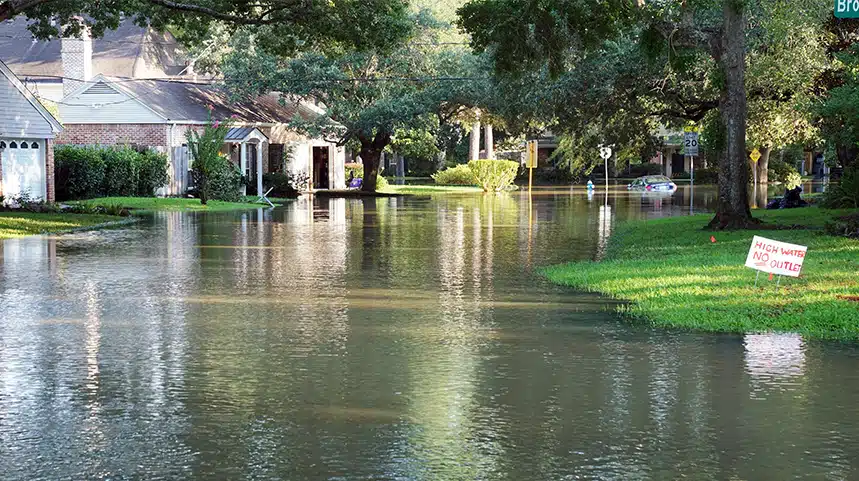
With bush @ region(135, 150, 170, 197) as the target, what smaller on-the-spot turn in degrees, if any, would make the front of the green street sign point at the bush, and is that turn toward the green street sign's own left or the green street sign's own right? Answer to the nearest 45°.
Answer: approximately 135° to the green street sign's own right

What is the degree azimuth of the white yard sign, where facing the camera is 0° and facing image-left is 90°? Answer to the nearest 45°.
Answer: approximately 0°

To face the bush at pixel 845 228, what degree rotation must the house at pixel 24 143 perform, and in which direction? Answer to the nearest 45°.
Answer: approximately 45° to its left

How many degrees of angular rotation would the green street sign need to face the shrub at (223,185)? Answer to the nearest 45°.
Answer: approximately 135° to its right

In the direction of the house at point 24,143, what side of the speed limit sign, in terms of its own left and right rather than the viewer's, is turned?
right

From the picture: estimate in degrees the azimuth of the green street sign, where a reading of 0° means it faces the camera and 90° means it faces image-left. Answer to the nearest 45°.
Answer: approximately 0°

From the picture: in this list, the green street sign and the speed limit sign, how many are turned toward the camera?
2

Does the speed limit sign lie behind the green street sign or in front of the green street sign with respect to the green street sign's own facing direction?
behind

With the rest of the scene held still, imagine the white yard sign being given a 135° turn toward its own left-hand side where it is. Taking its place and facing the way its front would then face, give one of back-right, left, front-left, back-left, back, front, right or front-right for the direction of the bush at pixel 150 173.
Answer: left

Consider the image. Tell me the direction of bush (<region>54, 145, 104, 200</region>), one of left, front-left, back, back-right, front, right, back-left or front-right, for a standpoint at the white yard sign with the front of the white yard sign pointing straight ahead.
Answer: back-right
